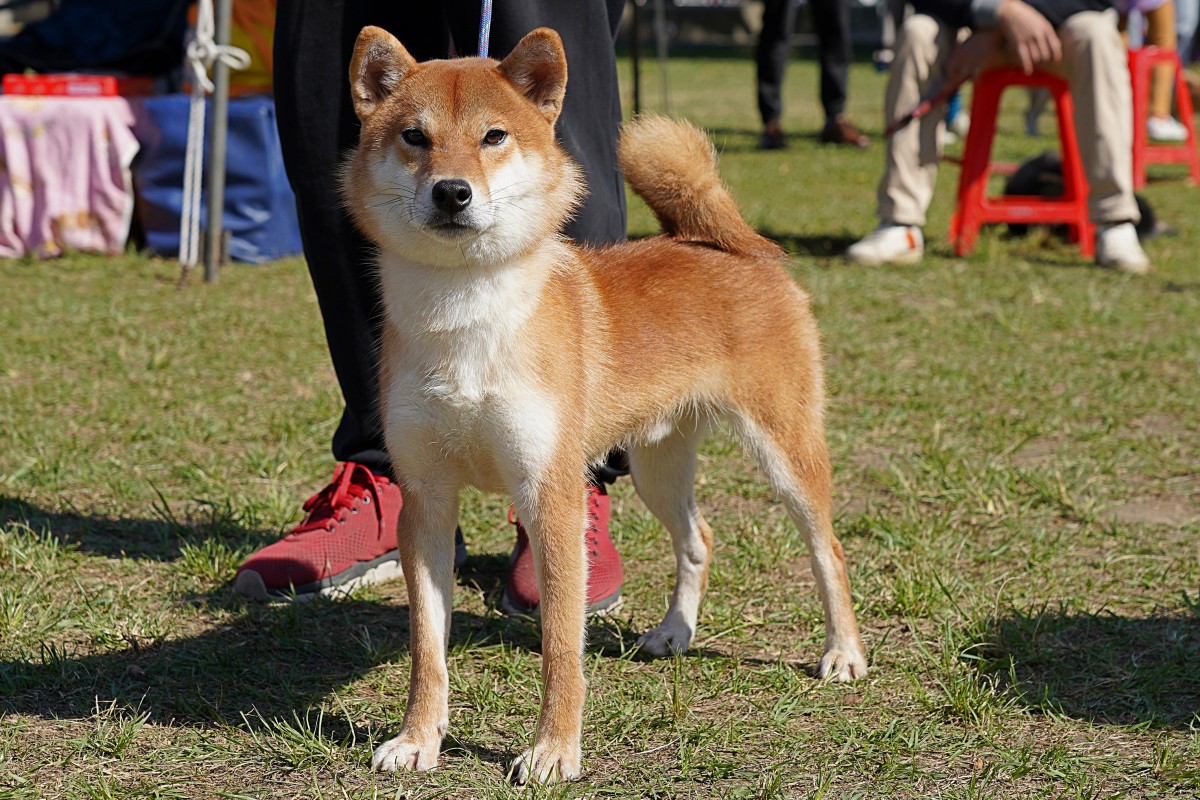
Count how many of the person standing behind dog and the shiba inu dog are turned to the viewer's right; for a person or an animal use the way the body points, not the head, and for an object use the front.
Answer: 0

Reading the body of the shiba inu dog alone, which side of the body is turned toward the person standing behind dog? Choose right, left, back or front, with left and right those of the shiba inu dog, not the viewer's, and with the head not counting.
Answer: right

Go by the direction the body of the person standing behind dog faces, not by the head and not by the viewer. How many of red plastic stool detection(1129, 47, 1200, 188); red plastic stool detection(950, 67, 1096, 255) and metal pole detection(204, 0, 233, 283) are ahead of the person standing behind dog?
0

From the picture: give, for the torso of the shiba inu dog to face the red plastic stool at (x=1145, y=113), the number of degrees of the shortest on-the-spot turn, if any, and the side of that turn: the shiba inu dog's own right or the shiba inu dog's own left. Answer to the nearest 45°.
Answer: approximately 180°

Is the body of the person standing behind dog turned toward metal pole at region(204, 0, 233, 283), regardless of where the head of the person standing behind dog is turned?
no

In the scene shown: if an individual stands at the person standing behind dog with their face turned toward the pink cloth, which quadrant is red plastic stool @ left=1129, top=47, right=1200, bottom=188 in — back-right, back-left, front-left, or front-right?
front-right

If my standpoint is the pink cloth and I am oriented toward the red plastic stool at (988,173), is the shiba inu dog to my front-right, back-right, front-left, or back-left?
front-right

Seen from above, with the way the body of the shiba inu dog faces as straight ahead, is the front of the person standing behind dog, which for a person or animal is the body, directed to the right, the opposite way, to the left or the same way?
the same way

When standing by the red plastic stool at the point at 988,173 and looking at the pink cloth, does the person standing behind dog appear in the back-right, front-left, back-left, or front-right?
front-left

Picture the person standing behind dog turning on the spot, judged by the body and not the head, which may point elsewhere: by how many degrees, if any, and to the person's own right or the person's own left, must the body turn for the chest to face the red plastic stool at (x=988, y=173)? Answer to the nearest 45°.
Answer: approximately 180°

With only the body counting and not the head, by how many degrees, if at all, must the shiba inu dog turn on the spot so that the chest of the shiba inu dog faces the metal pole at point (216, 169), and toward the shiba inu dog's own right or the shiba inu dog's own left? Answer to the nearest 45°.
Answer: approximately 135° to the shiba inu dog's own right

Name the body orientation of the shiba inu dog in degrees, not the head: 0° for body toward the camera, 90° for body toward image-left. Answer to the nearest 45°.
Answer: approximately 45°

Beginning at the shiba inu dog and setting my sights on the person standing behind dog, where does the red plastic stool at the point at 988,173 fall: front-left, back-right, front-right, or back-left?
front-right

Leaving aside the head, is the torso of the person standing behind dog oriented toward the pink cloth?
no

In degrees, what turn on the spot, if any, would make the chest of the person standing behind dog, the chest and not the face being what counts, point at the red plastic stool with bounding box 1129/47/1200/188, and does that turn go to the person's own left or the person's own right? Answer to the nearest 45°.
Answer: approximately 180°

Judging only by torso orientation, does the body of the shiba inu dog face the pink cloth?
no
